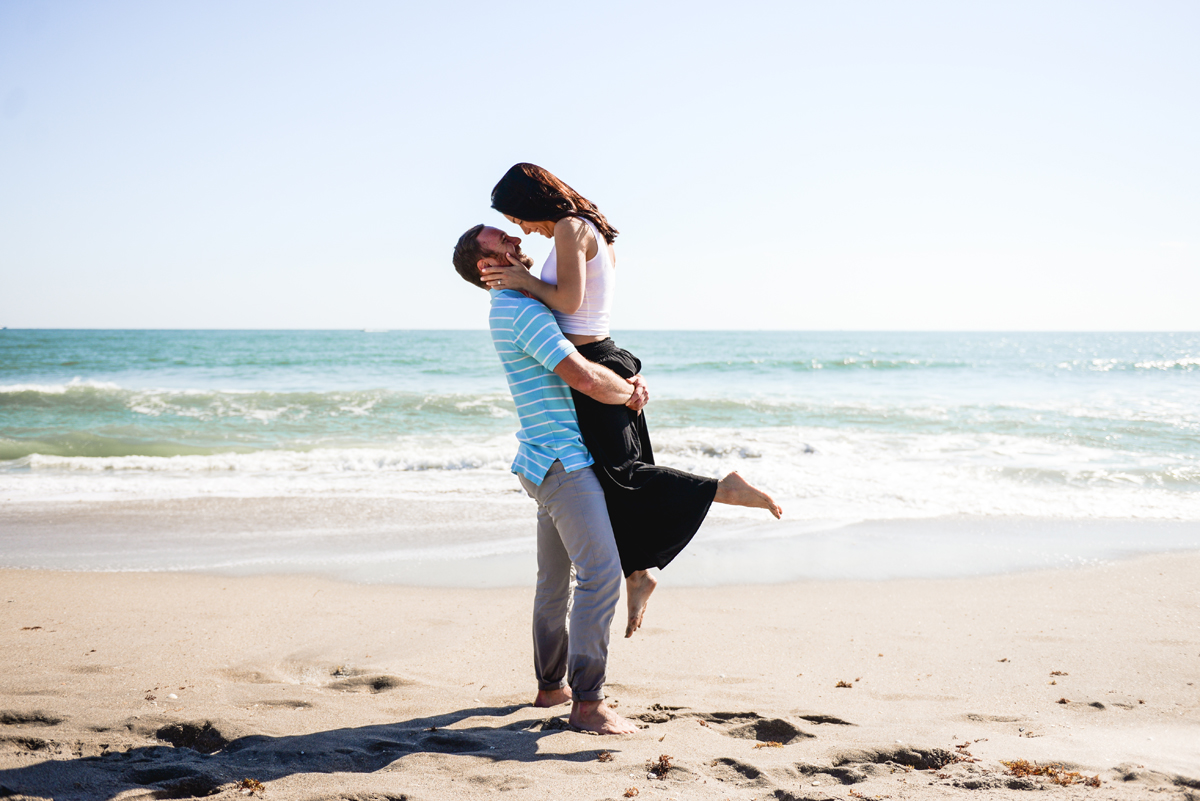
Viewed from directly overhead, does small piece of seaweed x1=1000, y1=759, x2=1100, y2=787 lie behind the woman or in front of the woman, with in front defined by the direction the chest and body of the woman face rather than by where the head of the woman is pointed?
behind

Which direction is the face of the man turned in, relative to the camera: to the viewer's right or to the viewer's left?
to the viewer's right

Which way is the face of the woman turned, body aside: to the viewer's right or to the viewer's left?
to the viewer's left

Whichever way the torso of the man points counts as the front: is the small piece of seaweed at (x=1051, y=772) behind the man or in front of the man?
in front

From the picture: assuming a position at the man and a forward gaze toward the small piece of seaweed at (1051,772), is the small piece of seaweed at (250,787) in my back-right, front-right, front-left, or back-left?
back-right

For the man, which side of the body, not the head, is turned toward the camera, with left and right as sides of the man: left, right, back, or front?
right

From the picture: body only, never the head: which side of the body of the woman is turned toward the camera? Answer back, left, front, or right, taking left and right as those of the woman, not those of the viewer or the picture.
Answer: left
